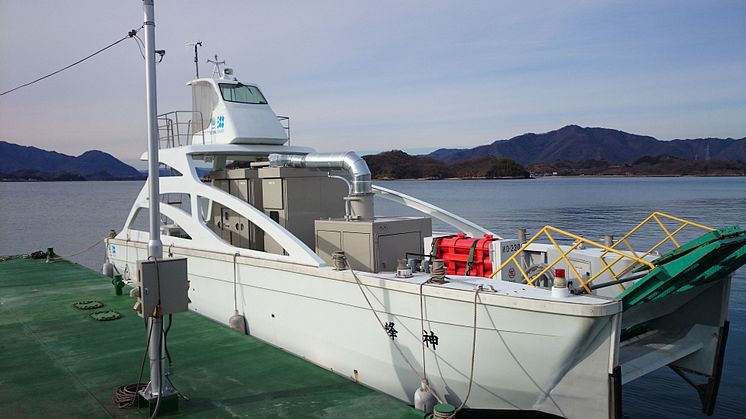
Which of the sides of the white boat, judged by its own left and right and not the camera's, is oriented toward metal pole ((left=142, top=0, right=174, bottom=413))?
right

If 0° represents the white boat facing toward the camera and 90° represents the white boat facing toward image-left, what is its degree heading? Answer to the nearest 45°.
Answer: approximately 315°

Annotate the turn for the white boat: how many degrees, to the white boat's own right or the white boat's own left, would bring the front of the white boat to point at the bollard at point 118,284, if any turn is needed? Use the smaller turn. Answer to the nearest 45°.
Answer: approximately 180°

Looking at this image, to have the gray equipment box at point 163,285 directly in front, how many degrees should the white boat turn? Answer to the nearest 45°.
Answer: approximately 90° to its right
